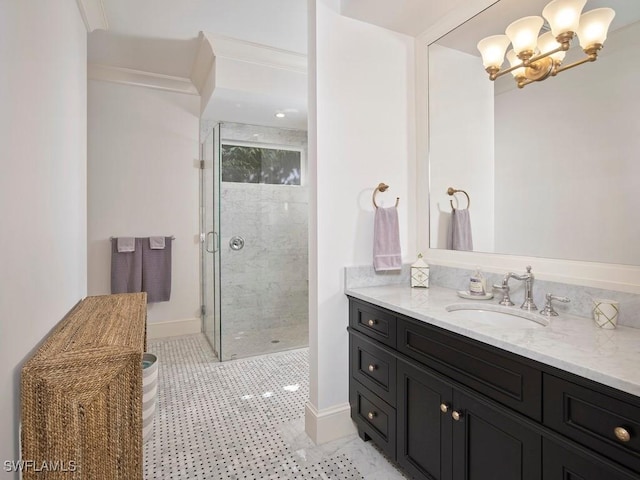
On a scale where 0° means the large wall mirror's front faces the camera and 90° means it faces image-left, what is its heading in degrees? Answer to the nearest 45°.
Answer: approximately 45°

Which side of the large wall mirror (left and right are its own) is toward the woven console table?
front

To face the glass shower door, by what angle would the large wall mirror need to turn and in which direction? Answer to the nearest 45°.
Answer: approximately 45° to its right

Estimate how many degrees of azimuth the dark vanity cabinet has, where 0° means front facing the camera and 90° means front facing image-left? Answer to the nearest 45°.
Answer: approximately 45°

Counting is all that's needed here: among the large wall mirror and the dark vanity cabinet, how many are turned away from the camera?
0

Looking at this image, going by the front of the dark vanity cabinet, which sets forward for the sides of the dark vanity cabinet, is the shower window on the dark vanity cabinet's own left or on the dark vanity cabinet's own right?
on the dark vanity cabinet's own right

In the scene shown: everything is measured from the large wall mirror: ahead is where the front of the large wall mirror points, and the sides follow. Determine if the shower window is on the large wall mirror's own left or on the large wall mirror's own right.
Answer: on the large wall mirror's own right

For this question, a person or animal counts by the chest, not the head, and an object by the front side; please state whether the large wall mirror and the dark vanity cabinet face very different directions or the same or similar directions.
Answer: same or similar directions

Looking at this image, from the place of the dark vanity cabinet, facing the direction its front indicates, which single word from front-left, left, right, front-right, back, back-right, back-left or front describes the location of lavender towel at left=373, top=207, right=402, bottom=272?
right

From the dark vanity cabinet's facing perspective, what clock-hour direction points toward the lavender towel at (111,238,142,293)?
The lavender towel is roughly at 2 o'clock from the dark vanity cabinet.

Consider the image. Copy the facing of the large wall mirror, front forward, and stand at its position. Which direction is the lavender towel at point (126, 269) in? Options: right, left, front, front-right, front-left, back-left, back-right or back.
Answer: front-right
